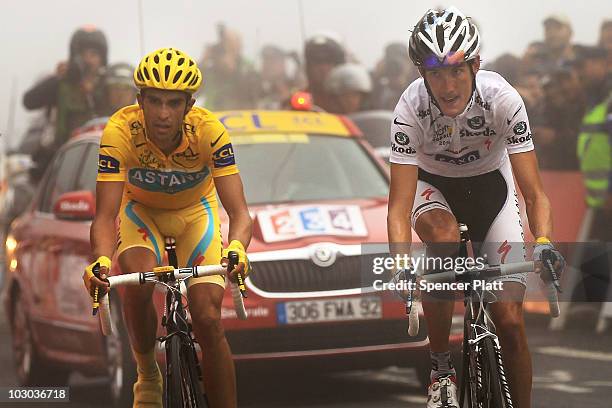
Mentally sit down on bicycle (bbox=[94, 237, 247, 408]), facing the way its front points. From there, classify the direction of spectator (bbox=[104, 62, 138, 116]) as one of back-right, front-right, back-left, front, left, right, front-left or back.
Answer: back

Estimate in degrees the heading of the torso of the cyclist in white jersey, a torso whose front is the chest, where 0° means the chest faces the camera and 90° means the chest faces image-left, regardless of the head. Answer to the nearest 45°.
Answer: approximately 0°

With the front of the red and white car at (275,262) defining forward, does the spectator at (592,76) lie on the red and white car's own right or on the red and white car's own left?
on the red and white car's own left

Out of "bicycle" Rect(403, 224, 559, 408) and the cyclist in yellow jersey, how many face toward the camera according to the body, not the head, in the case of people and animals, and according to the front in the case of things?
2

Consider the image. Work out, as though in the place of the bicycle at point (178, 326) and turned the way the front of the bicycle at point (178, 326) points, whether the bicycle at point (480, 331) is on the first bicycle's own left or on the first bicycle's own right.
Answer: on the first bicycle's own left

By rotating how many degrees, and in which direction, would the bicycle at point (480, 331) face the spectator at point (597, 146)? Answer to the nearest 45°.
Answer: approximately 180°
